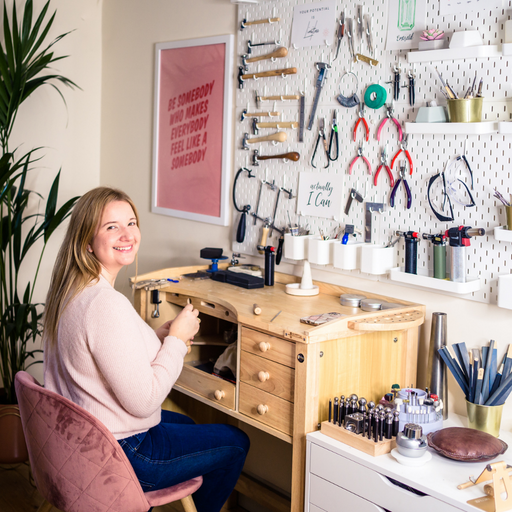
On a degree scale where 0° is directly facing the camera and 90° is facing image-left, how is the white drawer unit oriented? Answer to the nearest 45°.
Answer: approximately 45°

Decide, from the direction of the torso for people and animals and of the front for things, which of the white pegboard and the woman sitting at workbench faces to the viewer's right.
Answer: the woman sitting at workbench

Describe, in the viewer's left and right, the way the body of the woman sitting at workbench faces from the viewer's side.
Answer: facing to the right of the viewer

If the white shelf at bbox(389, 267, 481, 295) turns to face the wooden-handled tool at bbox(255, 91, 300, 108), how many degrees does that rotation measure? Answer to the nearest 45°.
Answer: approximately 90° to its right

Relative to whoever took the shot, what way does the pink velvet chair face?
facing away from the viewer and to the right of the viewer

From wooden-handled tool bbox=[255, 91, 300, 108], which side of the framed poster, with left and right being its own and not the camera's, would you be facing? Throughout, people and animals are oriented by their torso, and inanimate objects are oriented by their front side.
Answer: left

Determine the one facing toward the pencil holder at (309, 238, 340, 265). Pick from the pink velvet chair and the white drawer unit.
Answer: the pink velvet chair
